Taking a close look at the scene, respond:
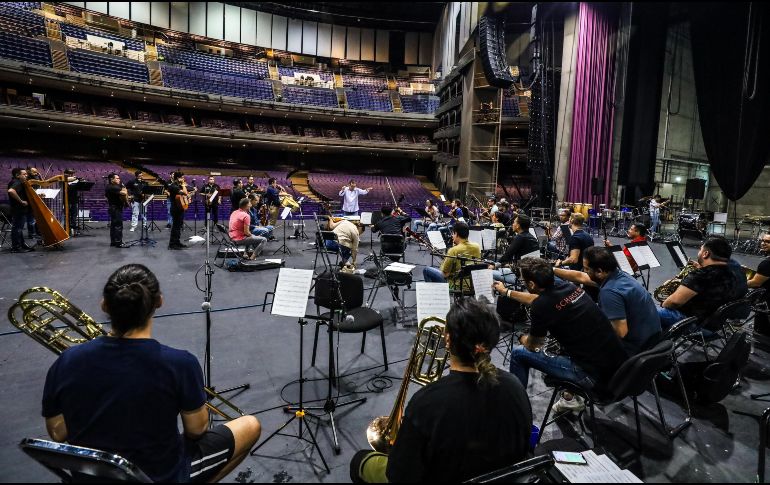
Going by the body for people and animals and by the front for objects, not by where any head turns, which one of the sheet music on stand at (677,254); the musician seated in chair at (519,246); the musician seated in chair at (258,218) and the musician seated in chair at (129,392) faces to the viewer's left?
the musician seated in chair at (519,246)

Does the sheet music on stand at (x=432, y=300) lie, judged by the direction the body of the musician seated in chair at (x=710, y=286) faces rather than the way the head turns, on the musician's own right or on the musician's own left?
on the musician's own left

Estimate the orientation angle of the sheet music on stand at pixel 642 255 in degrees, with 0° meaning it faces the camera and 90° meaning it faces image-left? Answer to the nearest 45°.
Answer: approximately 315°

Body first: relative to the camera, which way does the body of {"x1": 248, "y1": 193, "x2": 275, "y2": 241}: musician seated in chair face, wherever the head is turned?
to the viewer's right

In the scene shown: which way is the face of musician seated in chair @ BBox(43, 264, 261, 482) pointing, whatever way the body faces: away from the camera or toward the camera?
away from the camera

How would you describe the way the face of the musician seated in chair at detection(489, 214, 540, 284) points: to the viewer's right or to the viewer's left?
to the viewer's left

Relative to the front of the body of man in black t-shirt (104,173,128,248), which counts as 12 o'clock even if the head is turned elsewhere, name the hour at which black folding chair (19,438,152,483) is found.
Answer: The black folding chair is roughly at 3 o'clock from the man in black t-shirt.

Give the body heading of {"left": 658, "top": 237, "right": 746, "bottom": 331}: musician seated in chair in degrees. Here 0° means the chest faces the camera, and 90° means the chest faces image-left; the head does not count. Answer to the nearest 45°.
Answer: approximately 135°

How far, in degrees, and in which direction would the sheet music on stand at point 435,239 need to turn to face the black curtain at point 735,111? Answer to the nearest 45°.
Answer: approximately 90° to its left
